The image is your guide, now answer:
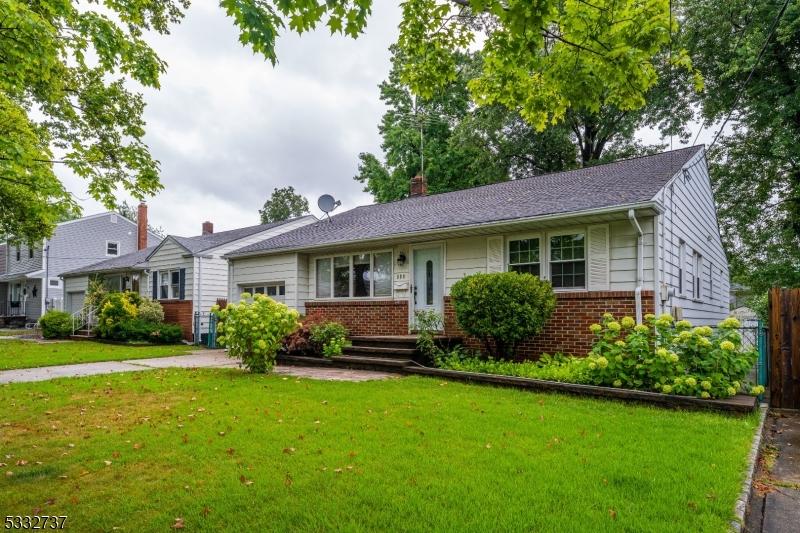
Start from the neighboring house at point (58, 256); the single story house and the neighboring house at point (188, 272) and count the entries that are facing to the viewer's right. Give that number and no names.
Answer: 0

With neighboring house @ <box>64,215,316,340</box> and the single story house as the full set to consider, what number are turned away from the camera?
0

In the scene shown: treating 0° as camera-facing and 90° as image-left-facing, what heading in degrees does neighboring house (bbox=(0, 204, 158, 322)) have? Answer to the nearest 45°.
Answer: approximately 45°

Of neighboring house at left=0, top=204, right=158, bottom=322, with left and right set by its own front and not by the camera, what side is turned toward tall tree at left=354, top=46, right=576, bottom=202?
left

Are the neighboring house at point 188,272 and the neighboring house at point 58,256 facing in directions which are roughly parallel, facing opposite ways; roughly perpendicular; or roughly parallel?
roughly parallel

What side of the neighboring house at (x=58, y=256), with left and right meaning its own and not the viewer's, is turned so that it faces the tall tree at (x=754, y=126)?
left

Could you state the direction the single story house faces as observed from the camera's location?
facing the viewer and to the left of the viewer

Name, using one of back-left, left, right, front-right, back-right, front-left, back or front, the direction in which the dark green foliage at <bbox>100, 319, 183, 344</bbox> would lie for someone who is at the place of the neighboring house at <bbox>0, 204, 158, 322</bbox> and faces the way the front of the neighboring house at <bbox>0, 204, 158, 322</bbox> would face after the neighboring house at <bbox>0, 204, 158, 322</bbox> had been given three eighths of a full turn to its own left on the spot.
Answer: right

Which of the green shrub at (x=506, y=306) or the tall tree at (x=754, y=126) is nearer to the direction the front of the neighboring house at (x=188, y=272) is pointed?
the green shrub

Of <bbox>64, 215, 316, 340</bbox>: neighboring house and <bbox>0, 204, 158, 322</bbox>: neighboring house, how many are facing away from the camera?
0
